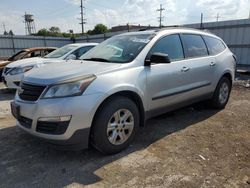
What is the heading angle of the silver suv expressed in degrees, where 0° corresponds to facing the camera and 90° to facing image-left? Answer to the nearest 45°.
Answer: approximately 45°
